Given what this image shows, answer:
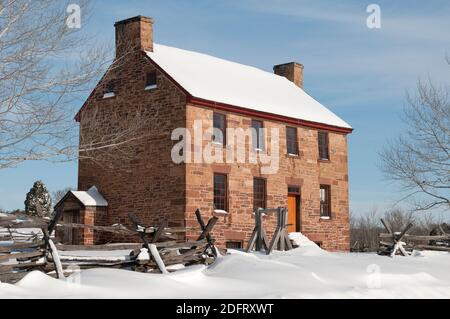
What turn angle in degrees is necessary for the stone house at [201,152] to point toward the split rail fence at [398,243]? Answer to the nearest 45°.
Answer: approximately 45° to its left

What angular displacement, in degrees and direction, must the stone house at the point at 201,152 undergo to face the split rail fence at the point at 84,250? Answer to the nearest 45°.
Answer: approximately 45° to its right

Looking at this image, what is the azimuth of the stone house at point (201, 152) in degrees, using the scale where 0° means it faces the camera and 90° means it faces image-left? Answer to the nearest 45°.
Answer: approximately 315°
